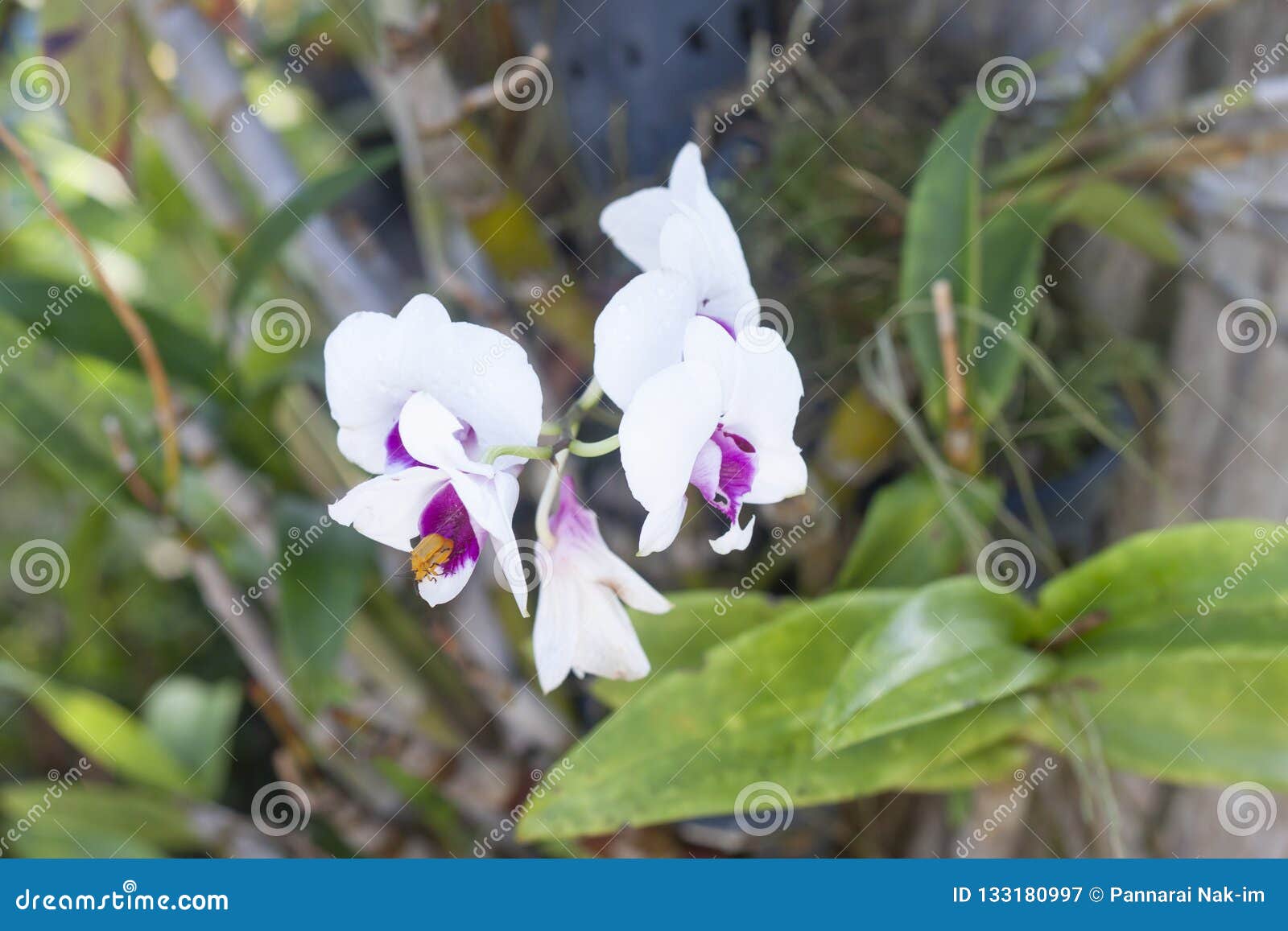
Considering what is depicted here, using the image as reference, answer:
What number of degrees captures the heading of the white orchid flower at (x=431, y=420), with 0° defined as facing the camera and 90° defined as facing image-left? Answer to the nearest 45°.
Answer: approximately 45°

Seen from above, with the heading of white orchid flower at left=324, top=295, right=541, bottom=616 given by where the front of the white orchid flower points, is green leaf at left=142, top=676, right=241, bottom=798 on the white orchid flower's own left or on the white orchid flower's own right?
on the white orchid flower's own right
